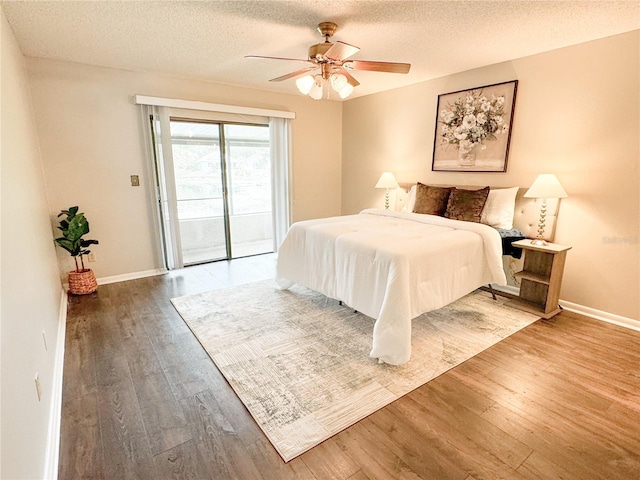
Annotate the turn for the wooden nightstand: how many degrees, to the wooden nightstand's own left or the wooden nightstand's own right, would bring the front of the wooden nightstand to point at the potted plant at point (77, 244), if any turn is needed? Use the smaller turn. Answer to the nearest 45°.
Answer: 0° — it already faces it

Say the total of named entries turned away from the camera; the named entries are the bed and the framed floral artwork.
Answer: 0

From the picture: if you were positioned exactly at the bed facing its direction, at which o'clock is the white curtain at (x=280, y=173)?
The white curtain is roughly at 3 o'clock from the bed.

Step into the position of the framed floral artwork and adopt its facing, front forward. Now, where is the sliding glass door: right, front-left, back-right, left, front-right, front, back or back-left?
front-right

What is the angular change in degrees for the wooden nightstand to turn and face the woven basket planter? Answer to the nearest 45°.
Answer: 0° — it already faces it

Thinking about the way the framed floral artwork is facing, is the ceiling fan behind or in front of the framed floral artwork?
in front

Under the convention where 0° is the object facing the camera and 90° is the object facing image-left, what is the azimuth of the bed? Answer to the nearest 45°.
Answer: approximately 45°

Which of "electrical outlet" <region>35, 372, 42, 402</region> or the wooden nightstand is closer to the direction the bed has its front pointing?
the electrical outlet

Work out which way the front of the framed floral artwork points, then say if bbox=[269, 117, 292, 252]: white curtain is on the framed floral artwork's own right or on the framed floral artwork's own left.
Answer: on the framed floral artwork's own right

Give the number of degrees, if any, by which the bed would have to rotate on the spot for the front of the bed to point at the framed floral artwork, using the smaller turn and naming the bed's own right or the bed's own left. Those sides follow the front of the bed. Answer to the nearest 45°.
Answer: approximately 180°

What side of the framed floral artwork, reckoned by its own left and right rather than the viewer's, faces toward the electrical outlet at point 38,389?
front

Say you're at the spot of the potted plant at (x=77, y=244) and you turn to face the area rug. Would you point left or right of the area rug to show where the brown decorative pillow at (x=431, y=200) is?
left
